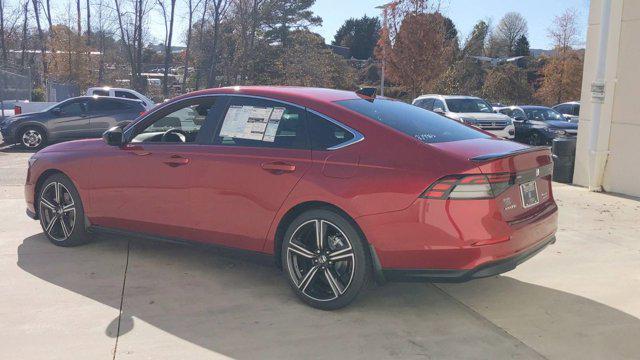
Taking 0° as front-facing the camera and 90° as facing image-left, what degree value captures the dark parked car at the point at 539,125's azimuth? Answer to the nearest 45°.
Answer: approximately 315°

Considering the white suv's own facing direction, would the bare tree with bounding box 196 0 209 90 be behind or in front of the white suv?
behind

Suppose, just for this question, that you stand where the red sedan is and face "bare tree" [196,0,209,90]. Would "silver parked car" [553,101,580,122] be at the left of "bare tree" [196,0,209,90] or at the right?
right

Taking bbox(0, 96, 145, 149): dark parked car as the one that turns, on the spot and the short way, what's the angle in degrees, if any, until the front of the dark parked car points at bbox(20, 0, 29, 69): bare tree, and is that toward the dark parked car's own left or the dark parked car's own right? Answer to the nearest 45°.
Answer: approximately 90° to the dark parked car's own right

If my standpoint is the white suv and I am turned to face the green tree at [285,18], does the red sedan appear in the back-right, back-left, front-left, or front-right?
back-left

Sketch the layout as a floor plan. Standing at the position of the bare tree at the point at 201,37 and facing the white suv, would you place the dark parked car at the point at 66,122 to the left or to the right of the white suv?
right

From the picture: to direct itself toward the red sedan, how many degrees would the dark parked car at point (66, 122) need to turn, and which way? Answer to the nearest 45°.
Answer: approximately 90° to its left

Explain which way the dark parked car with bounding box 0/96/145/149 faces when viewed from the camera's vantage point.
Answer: facing to the left of the viewer

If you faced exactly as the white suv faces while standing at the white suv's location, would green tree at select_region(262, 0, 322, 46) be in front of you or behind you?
behind

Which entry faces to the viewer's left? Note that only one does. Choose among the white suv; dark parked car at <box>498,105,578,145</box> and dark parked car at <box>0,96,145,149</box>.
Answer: dark parked car at <box>0,96,145,149</box>

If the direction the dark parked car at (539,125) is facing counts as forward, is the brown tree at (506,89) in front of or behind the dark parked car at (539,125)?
behind

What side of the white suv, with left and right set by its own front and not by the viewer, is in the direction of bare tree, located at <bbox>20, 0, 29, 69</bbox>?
back

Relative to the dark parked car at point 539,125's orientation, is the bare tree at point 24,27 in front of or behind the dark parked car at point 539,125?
behind

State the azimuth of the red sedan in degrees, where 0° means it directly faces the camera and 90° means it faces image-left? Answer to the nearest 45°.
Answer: approximately 135°
